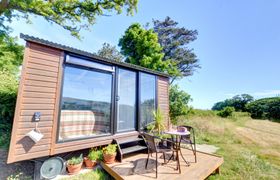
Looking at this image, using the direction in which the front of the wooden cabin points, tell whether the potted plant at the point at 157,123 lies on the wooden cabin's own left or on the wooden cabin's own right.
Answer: on the wooden cabin's own left

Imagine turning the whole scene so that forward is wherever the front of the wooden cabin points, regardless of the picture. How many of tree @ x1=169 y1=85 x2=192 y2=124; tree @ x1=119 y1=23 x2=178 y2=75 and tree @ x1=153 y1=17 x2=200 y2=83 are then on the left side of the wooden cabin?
3

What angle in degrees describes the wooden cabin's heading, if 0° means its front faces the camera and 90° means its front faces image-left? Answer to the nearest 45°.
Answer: approximately 315°

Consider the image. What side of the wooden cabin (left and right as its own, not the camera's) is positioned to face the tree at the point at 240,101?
left

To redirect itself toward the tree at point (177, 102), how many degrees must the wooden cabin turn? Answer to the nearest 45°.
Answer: approximately 90° to its left

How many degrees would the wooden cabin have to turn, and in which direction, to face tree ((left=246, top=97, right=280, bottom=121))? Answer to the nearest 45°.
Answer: approximately 45° to its left
